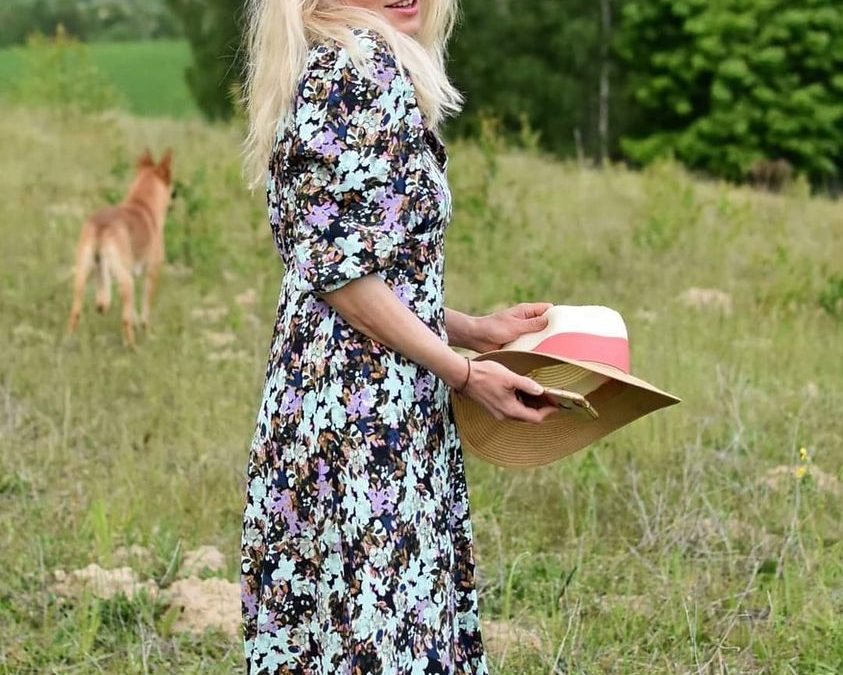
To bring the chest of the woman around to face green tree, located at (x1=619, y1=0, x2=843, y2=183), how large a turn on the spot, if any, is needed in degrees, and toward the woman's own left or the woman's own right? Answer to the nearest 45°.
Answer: approximately 90° to the woman's own left

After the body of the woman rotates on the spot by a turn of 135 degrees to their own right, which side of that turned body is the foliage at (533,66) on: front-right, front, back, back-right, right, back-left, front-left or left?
back-right

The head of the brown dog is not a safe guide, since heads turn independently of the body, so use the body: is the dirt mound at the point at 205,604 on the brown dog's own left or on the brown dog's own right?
on the brown dog's own right

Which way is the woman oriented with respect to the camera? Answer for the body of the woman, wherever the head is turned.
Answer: to the viewer's right

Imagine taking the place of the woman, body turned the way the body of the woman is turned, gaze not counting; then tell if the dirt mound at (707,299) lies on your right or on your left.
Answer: on your left

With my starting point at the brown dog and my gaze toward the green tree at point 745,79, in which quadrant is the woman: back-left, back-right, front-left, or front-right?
back-right

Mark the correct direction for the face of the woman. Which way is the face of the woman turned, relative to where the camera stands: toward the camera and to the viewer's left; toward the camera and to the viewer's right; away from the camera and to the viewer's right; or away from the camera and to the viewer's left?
toward the camera and to the viewer's right

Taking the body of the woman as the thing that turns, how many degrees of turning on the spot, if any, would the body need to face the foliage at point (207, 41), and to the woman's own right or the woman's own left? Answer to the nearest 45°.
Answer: approximately 90° to the woman's own left

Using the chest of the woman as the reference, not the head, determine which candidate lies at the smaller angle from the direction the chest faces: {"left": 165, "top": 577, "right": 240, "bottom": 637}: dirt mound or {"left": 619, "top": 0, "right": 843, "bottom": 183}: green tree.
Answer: the green tree

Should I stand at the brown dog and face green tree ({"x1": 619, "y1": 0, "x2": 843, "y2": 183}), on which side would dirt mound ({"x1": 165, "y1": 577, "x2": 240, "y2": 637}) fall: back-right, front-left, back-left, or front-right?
back-right

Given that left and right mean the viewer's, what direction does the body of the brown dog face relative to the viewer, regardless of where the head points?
facing away from the viewer and to the right of the viewer
